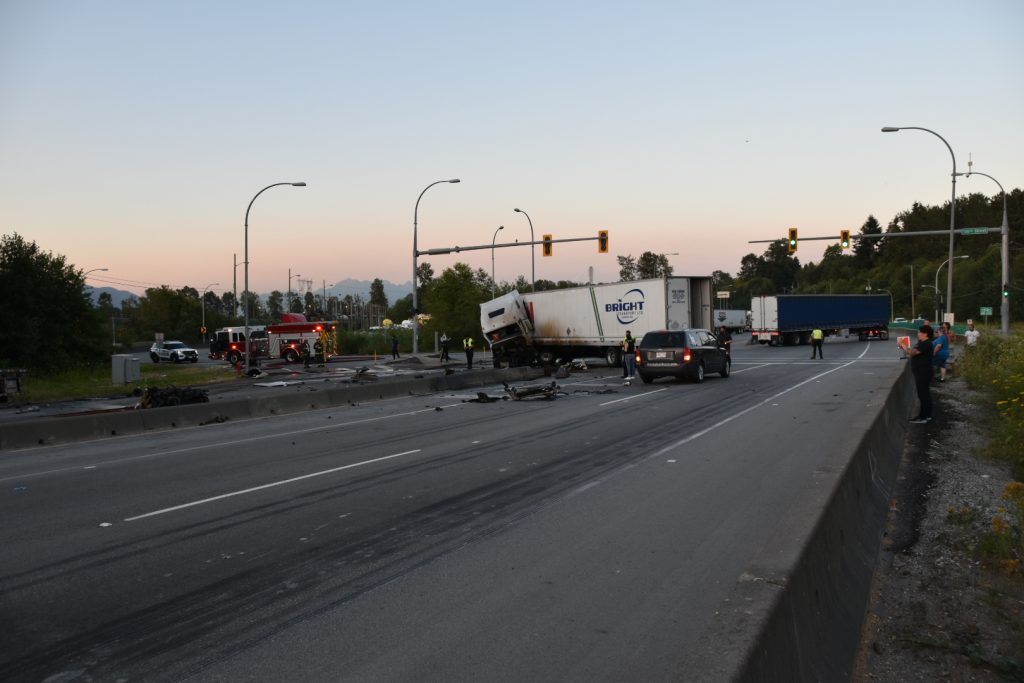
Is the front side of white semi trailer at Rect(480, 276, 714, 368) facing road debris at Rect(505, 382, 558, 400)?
no

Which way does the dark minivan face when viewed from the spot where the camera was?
facing away from the viewer and to the right of the viewer

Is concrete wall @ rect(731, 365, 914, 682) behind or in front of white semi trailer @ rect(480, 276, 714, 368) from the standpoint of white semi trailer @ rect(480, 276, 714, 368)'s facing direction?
behind

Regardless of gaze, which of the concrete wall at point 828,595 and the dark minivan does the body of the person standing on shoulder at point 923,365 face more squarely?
the dark minivan

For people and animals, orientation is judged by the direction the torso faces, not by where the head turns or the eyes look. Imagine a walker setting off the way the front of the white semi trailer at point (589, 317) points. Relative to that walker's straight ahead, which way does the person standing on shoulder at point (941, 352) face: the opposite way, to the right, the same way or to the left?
the same way

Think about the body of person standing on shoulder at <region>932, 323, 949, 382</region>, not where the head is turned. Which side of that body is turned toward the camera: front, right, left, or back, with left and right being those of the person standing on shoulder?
left

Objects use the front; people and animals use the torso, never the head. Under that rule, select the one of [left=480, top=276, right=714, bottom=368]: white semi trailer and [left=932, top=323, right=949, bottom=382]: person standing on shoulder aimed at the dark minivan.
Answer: the person standing on shoulder

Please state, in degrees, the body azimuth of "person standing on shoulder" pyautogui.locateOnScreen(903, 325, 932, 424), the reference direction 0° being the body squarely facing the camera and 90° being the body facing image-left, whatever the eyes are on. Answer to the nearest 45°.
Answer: approximately 90°

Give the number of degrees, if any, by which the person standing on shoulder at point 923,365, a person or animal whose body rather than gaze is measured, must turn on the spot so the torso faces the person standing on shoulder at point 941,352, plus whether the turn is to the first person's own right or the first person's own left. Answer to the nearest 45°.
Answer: approximately 90° to the first person's own right

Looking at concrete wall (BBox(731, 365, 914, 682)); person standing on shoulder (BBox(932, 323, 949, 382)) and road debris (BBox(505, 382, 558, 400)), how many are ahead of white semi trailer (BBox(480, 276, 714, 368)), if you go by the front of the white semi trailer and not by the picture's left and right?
0

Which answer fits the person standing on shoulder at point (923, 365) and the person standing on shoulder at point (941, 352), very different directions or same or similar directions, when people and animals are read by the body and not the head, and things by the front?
same or similar directions

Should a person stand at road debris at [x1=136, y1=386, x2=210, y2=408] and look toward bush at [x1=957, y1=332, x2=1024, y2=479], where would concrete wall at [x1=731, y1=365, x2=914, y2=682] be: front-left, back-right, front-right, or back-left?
front-right

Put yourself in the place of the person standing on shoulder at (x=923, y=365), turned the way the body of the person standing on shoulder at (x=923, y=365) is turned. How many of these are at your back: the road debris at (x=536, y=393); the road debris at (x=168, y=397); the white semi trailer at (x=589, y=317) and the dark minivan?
0

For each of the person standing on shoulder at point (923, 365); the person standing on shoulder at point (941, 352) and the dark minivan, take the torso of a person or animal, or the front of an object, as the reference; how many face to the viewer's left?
2

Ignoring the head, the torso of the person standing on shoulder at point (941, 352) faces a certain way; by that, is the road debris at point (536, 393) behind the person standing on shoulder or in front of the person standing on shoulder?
in front

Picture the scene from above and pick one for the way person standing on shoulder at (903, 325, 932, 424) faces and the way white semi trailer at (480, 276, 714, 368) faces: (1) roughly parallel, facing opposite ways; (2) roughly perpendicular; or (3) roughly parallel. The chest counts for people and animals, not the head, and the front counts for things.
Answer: roughly parallel

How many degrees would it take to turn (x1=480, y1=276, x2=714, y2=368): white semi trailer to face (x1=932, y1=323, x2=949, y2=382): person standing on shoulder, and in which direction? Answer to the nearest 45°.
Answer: approximately 180°

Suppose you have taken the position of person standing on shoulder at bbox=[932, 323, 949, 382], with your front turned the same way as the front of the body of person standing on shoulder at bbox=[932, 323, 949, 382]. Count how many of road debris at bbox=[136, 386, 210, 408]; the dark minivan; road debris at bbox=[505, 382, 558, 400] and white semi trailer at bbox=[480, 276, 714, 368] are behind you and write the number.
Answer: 0
